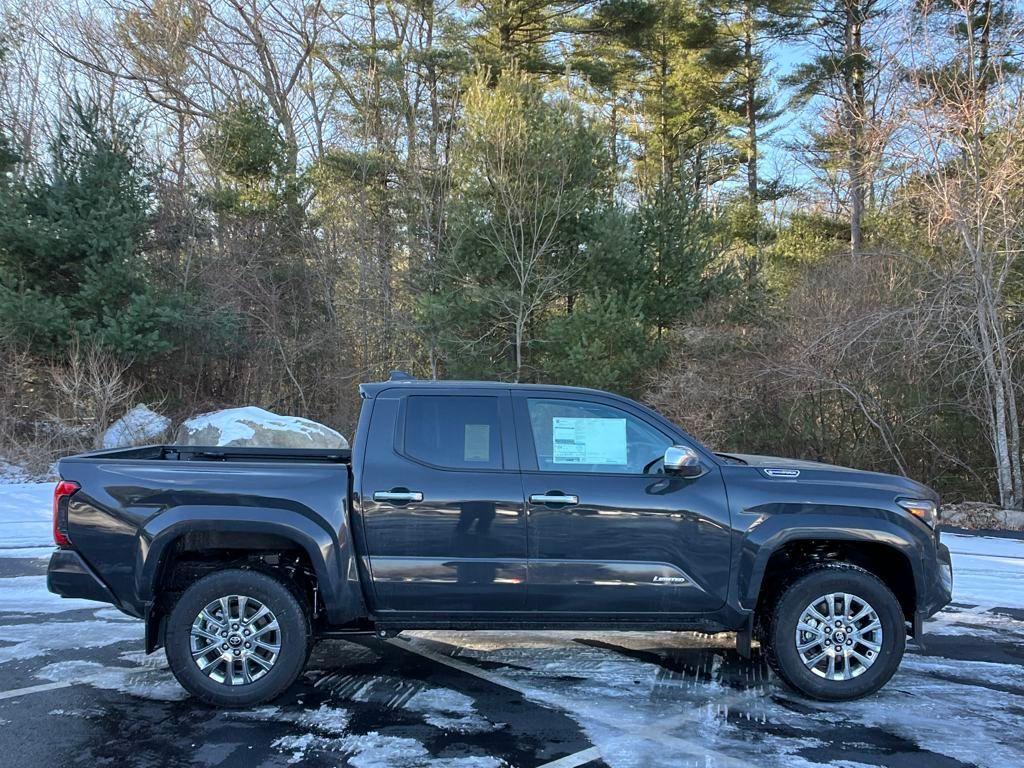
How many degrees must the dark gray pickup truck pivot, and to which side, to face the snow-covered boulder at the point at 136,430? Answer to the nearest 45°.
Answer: approximately 135° to its left

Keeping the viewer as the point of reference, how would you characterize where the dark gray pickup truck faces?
facing to the right of the viewer

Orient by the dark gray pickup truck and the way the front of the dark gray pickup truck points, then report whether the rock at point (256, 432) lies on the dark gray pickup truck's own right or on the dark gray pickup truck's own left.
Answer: on the dark gray pickup truck's own left

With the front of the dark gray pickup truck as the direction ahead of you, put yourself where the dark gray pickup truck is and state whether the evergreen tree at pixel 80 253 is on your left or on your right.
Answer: on your left
